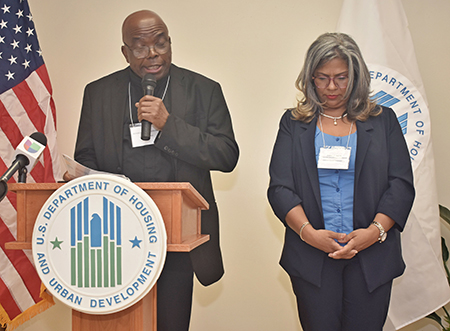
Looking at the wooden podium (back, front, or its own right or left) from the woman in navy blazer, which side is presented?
left

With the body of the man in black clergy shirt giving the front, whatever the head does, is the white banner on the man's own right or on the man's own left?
on the man's own left

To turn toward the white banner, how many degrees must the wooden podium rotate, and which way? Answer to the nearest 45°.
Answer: approximately 135° to its left

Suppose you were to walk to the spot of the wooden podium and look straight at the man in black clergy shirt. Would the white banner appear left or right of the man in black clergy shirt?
right

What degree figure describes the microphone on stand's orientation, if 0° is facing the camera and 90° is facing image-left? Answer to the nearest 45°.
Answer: approximately 225°

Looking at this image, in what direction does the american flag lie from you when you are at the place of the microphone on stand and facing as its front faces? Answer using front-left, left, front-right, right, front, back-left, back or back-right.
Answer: front-left

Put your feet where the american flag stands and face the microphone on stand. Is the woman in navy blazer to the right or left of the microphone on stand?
left

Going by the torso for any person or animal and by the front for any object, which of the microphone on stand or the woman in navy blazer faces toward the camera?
the woman in navy blazer

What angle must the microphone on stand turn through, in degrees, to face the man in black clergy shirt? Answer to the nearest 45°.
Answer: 0° — it already faces them

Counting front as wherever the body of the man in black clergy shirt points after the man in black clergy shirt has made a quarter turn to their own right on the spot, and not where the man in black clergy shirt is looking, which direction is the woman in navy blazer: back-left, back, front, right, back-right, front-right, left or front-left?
back-left

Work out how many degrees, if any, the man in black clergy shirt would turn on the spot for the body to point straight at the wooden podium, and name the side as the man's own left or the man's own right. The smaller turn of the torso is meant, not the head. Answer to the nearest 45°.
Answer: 0° — they already face it

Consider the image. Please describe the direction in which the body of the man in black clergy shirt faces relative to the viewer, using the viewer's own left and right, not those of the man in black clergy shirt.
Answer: facing the viewer

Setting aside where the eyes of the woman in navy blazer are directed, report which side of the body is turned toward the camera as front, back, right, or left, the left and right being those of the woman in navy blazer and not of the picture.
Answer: front
